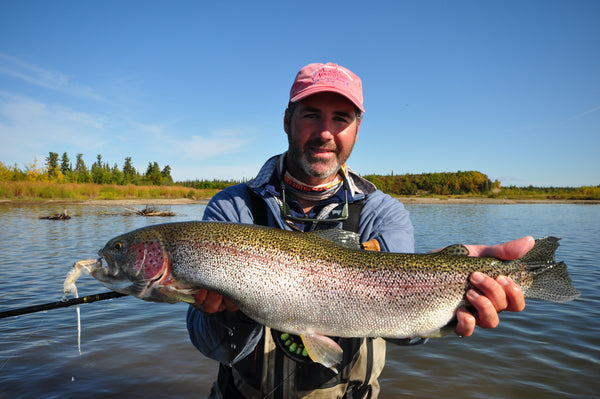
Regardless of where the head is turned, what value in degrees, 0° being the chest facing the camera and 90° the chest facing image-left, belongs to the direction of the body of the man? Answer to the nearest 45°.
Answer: approximately 0°

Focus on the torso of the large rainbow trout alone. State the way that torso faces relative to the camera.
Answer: to the viewer's left
